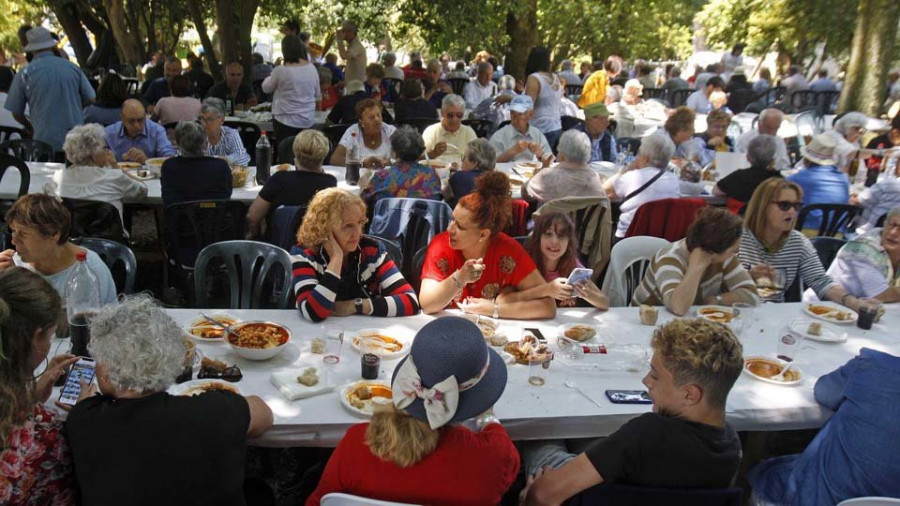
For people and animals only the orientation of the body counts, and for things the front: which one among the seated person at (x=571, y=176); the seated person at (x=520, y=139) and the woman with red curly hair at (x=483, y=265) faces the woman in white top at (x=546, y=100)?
the seated person at (x=571, y=176)

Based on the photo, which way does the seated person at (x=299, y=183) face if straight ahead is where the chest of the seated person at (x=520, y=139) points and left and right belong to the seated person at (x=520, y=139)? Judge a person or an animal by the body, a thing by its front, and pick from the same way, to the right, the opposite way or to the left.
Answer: the opposite way

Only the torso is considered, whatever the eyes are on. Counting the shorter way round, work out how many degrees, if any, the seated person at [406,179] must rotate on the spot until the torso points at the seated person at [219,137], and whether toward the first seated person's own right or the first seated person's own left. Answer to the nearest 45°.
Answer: approximately 45° to the first seated person's own left

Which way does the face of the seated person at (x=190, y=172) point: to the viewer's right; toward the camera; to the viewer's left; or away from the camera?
away from the camera

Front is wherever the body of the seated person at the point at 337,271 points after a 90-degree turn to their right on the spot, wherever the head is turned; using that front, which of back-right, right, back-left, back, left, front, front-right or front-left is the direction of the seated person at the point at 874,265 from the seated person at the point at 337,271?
back-left

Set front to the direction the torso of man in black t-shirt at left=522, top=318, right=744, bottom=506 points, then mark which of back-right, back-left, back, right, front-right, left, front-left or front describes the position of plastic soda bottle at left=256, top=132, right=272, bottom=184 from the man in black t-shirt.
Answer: front

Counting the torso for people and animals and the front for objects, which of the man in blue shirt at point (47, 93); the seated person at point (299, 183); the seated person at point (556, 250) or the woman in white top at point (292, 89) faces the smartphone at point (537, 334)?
the seated person at point (556, 250)

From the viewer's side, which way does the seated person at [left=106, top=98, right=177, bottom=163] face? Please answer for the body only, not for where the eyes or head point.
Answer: toward the camera

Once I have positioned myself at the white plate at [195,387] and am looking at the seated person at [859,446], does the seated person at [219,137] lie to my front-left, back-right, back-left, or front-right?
back-left

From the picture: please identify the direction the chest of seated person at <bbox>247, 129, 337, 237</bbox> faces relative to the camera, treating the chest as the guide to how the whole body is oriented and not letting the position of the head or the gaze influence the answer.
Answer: away from the camera

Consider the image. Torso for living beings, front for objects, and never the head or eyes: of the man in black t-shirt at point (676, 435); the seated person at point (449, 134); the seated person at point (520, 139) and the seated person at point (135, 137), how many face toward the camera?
3

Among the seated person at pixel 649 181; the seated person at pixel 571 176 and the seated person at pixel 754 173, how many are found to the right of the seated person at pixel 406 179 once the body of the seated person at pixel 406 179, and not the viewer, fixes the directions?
3

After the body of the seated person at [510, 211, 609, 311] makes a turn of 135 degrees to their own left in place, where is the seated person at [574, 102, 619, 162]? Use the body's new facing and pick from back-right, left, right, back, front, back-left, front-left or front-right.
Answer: front-left

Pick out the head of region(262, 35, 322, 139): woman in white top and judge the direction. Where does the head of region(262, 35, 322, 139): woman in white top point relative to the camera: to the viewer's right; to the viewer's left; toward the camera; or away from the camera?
away from the camera

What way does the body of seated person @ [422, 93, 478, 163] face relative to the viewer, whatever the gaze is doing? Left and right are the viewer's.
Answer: facing the viewer

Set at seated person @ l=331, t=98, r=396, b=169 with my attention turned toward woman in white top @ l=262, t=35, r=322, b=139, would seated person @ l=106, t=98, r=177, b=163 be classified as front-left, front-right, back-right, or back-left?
front-left

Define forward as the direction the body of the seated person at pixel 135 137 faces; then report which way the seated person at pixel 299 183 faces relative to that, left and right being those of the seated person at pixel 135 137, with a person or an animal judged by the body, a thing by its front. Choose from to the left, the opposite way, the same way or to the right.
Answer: the opposite way

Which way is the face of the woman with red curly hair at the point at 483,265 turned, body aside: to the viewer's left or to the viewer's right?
to the viewer's left

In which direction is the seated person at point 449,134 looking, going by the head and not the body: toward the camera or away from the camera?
toward the camera
